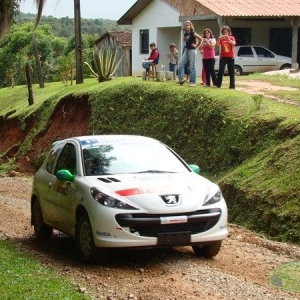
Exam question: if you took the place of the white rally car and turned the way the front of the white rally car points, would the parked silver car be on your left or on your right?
on your left

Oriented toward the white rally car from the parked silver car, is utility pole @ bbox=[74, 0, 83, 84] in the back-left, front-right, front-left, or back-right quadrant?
front-right

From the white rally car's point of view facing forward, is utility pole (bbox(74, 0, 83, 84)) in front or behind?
behind

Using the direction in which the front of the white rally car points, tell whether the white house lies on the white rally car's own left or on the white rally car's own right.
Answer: on the white rally car's own left

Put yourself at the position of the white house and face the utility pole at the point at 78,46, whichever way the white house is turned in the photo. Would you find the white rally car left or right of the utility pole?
left

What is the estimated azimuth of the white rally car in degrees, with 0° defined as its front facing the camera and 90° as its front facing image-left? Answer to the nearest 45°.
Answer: approximately 315°
